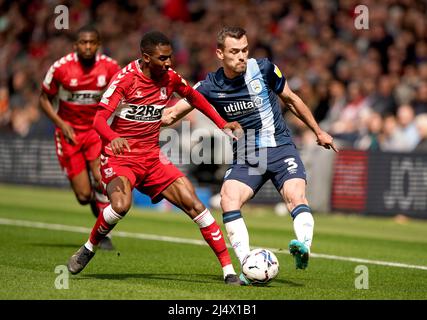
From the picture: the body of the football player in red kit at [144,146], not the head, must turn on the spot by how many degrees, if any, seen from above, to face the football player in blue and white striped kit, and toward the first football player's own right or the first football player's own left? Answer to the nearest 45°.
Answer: approximately 45° to the first football player's own left

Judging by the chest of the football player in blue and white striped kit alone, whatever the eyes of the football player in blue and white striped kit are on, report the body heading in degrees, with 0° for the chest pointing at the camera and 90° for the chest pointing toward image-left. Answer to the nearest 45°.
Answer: approximately 0°

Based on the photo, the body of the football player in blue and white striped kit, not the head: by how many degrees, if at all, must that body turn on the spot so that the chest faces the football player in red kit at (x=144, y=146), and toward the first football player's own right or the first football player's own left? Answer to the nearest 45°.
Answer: approximately 90° to the first football player's own right

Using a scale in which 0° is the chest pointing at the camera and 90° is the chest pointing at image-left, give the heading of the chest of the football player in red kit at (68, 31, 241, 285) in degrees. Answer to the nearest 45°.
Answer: approximately 315°

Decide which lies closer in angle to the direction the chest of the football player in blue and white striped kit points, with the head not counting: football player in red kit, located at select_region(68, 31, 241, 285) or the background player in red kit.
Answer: the football player in red kit

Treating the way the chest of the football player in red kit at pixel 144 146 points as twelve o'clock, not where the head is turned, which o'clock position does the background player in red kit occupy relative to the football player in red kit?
The background player in red kit is roughly at 7 o'clock from the football player in red kit.
